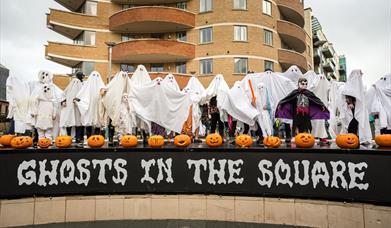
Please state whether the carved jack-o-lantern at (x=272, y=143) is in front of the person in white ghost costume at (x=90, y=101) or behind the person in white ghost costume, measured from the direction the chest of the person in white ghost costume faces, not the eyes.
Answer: in front

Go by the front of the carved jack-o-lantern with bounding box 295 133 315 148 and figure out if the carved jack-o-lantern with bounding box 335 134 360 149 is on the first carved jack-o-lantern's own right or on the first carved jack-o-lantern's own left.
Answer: on the first carved jack-o-lantern's own left

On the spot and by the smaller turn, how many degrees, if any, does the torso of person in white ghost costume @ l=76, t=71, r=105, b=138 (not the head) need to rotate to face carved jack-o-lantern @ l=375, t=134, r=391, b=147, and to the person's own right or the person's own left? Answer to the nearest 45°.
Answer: approximately 45° to the person's own left

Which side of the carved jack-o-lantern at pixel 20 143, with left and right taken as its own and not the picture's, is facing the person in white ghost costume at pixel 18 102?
back

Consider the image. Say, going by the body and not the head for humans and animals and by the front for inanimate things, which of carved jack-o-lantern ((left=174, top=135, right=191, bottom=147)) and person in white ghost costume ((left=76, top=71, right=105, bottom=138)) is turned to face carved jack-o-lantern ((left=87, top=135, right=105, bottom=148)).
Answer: the person in white ghost costume

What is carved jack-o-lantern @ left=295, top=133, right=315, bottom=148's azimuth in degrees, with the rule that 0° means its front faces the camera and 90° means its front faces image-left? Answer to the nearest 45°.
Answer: approximately 0°

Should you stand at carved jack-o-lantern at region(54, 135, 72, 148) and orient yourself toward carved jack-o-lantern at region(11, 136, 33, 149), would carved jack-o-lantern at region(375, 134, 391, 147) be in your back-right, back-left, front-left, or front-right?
back-left

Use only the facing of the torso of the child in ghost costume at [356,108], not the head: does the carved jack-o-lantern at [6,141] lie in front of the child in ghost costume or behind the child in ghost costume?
in front

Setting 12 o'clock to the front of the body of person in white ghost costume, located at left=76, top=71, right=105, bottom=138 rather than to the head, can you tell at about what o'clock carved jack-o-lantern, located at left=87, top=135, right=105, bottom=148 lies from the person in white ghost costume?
The carved jack-o-lantern is roughly at 12 o'clock from the person in white ghost costume.

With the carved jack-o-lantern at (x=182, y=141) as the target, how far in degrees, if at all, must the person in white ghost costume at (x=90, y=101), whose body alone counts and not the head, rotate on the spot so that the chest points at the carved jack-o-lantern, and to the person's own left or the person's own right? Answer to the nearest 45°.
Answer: approximately 45° to the person's own left
